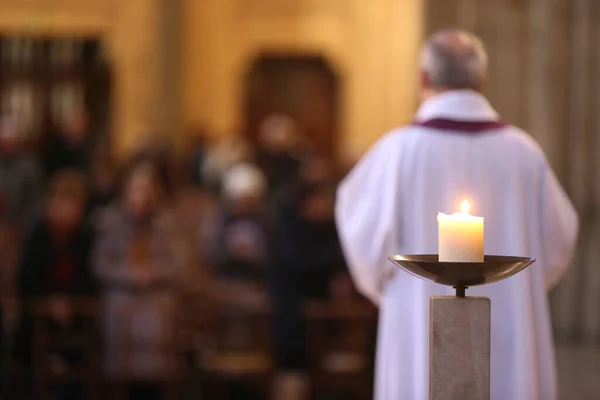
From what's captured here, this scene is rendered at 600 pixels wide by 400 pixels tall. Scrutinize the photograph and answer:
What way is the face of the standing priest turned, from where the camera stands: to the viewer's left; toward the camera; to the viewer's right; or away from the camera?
away from the camera

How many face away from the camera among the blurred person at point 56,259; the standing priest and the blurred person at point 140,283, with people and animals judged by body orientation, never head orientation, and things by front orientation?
1

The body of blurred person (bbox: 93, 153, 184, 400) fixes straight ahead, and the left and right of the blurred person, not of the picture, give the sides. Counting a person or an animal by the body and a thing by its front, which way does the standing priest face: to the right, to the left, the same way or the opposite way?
the opposite way

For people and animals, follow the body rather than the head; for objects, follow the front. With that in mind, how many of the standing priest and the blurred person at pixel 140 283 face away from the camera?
1

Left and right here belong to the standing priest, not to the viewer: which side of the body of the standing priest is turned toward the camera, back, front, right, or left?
back

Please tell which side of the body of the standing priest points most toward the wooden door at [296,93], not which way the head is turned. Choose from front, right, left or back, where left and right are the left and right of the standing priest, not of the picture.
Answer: front

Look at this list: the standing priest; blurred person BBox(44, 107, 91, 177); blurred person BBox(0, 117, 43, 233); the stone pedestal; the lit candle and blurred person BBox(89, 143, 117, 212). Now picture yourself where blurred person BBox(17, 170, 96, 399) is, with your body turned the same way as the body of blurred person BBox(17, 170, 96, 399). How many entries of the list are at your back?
3

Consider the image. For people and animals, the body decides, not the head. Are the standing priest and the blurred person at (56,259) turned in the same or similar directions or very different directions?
very different directions

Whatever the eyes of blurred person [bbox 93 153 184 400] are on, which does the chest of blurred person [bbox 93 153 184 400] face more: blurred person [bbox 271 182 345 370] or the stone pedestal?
the stone pedestal

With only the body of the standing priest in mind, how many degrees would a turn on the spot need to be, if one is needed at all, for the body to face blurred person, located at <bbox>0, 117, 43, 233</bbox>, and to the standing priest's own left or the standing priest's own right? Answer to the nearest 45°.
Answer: approximately 45° to the standing priest's own left

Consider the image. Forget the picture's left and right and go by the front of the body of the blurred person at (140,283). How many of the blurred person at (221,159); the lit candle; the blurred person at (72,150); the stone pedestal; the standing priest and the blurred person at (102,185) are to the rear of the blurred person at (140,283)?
3

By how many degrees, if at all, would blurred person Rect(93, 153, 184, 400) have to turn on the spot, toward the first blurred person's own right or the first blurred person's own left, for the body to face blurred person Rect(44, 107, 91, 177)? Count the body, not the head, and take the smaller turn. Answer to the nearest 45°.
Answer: approximately 180°

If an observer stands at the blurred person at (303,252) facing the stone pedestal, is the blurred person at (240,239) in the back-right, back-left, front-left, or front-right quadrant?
back-right

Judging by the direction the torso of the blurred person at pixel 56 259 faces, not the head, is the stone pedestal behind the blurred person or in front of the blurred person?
in front

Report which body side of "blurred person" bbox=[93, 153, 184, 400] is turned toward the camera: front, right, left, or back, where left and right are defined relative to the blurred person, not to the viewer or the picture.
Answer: front

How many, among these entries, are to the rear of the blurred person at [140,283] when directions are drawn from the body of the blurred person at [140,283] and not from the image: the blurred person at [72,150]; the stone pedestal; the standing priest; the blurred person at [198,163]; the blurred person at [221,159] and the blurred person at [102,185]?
4
